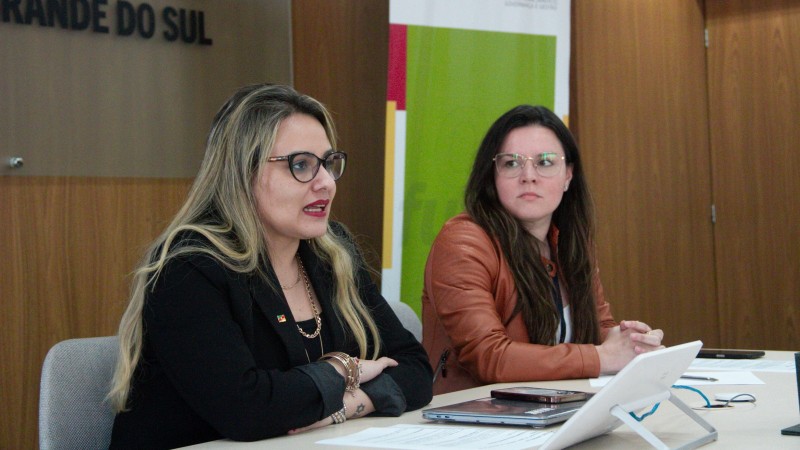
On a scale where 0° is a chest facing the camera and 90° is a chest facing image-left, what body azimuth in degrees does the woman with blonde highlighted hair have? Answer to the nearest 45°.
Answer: approximately 315°

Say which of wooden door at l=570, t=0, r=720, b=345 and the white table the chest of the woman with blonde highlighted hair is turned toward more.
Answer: the white table

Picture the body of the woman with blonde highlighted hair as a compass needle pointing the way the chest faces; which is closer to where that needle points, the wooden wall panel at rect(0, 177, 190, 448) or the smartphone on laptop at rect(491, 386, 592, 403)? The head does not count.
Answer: the smartphone on laptop

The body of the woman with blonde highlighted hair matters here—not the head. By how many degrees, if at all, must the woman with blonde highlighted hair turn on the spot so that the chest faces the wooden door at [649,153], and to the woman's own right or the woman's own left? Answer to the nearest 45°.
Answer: approximately 90° to the woman's own left

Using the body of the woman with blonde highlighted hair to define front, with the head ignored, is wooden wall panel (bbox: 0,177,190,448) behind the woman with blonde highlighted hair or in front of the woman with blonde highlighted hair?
behind

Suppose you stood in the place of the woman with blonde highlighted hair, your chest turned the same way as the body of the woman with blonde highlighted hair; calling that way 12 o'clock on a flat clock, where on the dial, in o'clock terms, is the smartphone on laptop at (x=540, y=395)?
The smartphone on laptop is roughly at 11 o'clock from the woman with blonde highlighted hair.

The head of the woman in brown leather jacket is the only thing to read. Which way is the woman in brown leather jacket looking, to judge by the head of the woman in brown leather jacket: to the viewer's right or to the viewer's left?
to the viewer's left

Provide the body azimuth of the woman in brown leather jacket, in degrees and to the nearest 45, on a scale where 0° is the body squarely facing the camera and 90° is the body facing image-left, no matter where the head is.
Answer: approximately 315°
